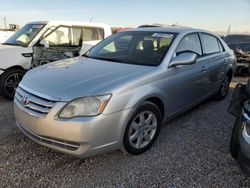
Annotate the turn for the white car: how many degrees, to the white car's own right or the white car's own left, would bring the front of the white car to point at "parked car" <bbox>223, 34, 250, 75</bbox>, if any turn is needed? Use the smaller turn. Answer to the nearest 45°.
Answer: approximately 135° to the white car's own left

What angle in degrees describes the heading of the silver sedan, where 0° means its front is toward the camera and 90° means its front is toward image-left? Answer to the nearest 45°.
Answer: approximately 45°

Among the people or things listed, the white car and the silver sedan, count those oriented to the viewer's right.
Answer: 0

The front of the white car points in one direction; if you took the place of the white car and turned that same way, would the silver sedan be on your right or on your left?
on your left

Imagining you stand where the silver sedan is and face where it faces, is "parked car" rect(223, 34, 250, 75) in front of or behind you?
behind

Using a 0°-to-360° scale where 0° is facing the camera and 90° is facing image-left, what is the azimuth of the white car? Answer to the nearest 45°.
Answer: approximately 45°

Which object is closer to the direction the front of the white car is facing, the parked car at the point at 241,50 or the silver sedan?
the silver sedan
